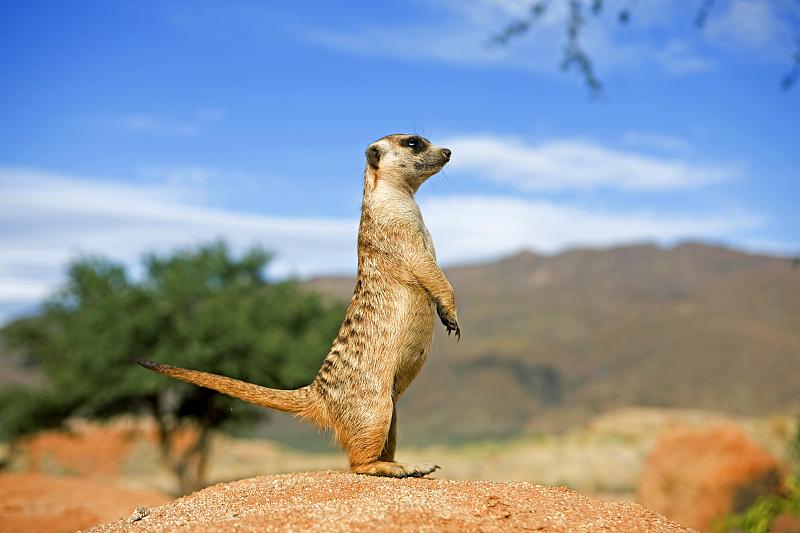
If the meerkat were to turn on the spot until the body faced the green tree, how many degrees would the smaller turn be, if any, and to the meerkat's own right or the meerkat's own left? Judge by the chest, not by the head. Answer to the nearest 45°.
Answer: approximately 90° to the meerkat's own left

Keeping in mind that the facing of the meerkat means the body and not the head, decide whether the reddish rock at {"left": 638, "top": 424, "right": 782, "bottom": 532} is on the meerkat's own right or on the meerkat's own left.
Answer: on the meerkat's own left

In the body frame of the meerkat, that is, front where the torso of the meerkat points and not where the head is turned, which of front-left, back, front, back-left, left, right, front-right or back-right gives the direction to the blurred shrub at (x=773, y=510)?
front-left

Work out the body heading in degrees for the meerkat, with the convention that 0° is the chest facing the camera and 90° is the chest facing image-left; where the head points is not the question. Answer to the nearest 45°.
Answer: approximately 270°

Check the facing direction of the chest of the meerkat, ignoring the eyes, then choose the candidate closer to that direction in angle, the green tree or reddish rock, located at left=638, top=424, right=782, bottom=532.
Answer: the reddish rock

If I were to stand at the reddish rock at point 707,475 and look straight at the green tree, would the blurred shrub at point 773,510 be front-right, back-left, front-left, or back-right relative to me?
back-left
